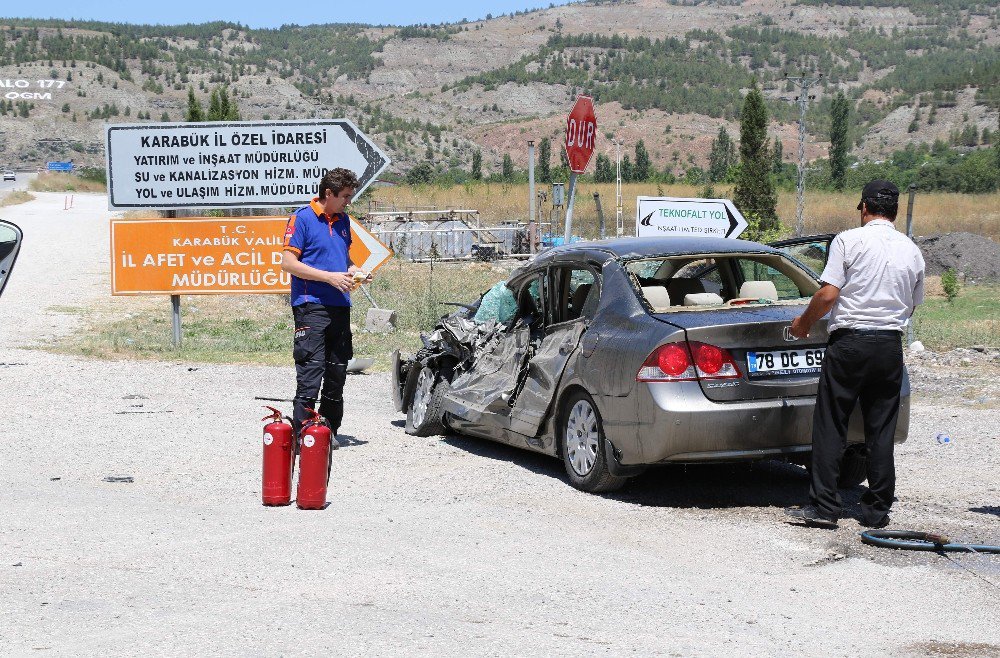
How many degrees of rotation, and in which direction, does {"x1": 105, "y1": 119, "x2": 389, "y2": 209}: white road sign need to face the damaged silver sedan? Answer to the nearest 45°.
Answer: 0° — it already faces it

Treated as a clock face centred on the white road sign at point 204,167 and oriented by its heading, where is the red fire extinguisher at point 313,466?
The red fire extinguisher is roughly at 12 o'clock from the white road sign.

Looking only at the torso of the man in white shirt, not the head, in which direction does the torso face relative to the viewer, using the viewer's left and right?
facing away from the viewer and to the left of the viewer

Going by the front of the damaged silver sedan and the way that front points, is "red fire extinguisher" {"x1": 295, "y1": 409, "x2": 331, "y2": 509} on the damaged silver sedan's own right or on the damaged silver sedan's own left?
on the damaged silver sedan's own left

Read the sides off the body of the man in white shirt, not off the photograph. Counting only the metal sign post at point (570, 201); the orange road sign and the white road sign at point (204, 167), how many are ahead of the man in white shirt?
3

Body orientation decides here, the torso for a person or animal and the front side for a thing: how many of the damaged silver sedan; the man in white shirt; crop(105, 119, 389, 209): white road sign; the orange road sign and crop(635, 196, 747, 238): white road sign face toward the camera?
3

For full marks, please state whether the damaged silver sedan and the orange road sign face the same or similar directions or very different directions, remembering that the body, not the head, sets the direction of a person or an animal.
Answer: very different directions

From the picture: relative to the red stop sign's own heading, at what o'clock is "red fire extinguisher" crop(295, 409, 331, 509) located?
The red fire extinguisher is roughly at 2 o'clock from the red stop sign.

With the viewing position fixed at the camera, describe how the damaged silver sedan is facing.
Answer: facing away from the viewer and to the left of the viewer

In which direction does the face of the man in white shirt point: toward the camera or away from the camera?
away from the camera

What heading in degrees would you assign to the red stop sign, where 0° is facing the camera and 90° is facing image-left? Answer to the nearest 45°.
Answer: approximately 315°
